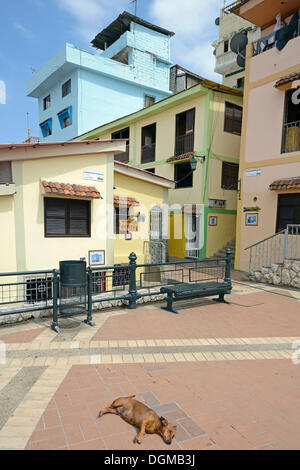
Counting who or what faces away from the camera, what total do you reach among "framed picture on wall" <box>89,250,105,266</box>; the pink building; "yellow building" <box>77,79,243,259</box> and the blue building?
0

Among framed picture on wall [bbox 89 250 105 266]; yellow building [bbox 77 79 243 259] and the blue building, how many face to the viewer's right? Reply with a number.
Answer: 0

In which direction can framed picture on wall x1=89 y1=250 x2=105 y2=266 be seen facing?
toward the camera

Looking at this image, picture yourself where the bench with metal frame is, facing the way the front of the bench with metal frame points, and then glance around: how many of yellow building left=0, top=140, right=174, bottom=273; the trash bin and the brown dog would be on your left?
0

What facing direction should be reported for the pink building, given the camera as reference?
facing the viewer and to the left of the viewer

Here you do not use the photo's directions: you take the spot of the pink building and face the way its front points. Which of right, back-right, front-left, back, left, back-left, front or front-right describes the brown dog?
front-left

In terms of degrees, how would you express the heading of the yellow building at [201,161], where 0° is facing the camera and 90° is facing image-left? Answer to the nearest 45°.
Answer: approximately 45°

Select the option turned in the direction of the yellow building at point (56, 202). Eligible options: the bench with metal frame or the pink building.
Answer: the pink building

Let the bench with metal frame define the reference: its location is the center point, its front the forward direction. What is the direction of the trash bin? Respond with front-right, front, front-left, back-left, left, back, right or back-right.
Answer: right

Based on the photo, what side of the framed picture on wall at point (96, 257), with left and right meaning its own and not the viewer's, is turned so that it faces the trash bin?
front

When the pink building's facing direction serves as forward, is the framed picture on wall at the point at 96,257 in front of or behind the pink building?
in front

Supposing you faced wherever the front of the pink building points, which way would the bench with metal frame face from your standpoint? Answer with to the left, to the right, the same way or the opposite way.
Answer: to the left

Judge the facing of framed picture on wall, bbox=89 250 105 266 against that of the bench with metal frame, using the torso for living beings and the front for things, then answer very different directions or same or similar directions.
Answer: same or similar directions

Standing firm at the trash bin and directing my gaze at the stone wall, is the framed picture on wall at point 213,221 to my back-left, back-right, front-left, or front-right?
front-left

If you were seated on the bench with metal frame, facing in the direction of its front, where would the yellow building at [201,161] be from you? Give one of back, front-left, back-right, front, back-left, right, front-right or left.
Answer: back-left

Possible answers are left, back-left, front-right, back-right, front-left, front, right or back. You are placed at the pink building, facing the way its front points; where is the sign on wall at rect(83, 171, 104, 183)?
front

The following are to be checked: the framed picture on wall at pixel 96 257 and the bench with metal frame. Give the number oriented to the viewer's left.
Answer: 0
